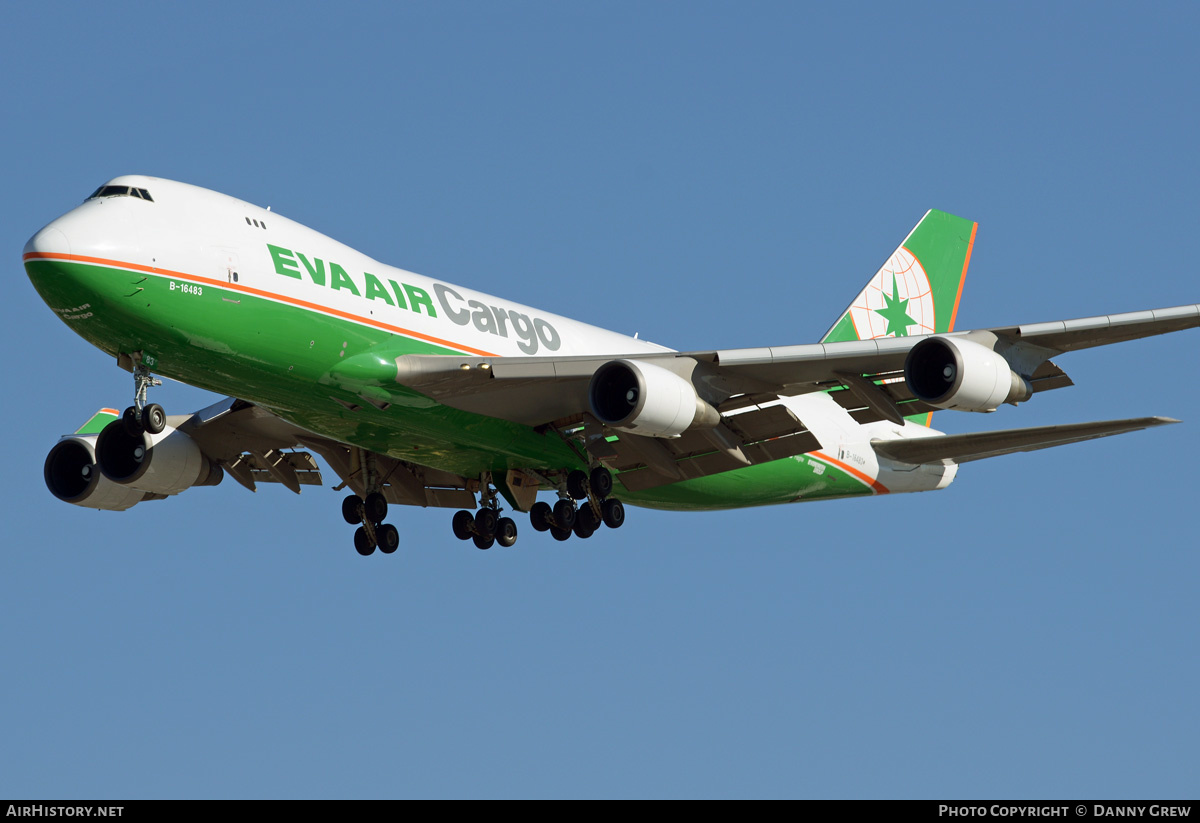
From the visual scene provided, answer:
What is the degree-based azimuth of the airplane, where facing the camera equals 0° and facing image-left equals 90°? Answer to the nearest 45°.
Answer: approximately 45°
